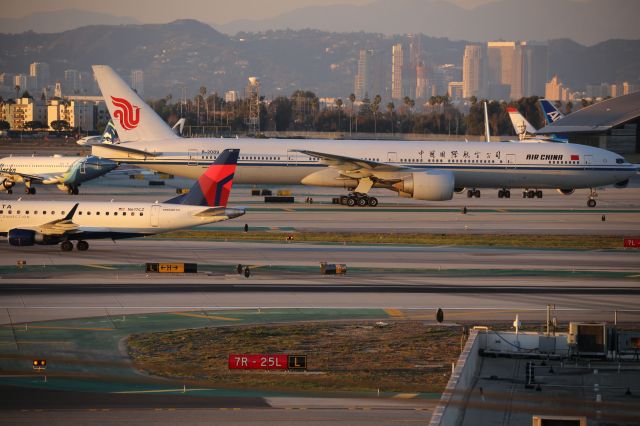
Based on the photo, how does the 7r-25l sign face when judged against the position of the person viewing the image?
facing the viewer
